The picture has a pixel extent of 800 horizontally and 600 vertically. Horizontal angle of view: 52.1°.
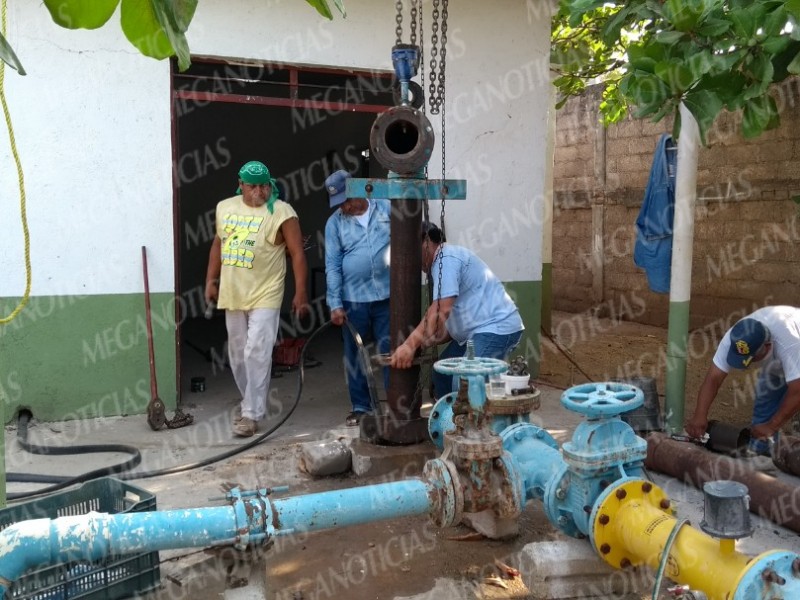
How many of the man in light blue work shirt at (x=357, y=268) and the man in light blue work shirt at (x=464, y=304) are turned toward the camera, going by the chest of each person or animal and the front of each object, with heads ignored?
1

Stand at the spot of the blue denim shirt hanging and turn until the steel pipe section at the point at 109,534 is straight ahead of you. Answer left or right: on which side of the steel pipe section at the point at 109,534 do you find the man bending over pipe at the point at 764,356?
left

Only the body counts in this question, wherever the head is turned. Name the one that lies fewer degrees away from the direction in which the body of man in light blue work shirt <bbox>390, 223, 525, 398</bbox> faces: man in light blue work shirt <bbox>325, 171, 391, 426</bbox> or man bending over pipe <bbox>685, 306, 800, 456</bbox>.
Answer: the man in light blue work shirt

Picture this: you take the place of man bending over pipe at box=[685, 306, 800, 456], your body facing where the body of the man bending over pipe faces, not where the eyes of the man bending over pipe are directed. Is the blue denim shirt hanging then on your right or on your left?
on your right

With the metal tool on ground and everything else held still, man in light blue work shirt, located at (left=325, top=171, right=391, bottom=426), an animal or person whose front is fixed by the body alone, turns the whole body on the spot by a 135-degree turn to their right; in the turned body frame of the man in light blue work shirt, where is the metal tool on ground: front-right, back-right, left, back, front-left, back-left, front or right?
front-left

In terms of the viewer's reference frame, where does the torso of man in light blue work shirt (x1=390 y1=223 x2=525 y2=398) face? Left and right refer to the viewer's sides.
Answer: facing to the left of the viewer

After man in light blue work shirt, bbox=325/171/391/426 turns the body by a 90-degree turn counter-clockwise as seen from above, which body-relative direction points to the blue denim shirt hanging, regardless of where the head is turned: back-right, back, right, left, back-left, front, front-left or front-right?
front

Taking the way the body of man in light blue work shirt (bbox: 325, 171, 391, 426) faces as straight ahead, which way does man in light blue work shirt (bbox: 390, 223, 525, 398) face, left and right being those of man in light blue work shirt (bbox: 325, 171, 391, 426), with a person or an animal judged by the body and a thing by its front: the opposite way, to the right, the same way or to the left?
to the right

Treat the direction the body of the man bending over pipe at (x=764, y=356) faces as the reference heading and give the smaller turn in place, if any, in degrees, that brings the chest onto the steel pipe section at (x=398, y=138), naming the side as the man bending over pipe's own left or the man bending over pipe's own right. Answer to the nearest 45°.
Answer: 0° — they already face it

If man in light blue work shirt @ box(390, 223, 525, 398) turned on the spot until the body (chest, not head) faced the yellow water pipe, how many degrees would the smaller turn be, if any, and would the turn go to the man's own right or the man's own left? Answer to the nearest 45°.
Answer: approximately 90° to the man's own left

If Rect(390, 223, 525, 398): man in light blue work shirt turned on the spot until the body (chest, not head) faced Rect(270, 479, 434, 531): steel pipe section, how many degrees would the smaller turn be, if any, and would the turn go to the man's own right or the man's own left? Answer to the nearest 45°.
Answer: approximately 90° to the man's own left

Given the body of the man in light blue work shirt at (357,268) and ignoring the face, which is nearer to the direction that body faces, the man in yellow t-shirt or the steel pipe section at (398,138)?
the steel pipe section

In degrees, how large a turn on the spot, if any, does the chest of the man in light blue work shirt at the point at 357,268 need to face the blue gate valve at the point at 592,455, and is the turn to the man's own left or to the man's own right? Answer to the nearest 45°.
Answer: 0° — they already face it

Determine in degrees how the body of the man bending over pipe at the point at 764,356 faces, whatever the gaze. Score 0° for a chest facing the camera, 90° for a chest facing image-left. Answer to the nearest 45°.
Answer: approximately 45°

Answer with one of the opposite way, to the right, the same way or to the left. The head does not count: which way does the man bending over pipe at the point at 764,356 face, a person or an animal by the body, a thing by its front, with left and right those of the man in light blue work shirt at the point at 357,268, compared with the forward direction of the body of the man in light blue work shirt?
to the right

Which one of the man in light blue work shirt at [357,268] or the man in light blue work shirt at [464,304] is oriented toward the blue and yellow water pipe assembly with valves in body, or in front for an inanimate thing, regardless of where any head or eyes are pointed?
the man in light blue work shirt at [357,268]

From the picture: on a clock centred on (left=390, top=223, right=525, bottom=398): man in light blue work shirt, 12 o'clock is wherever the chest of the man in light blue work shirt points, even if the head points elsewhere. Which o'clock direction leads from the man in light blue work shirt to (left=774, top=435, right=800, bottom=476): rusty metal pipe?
The rusty metal pipe is roughly at 6 o'clock from the man in light blue work shirt.

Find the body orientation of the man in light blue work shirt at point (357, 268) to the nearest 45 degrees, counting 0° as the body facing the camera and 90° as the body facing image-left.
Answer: approximately 0°
